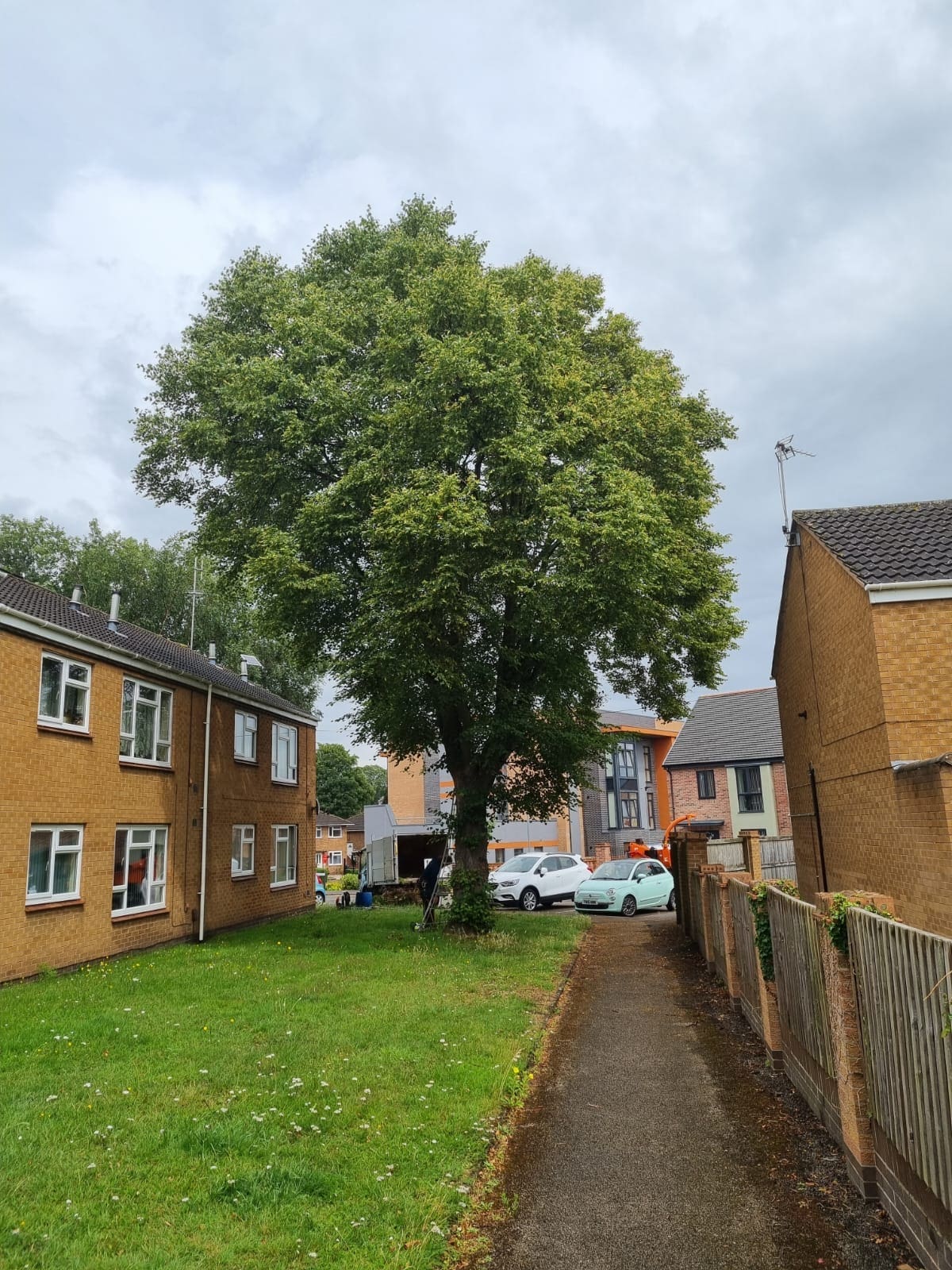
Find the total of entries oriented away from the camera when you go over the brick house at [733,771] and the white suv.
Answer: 0

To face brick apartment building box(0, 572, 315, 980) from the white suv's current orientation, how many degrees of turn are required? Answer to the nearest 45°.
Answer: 0° — it already faces it

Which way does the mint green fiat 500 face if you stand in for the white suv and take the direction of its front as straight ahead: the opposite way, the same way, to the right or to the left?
the same way

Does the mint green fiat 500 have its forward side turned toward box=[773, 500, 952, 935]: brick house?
no

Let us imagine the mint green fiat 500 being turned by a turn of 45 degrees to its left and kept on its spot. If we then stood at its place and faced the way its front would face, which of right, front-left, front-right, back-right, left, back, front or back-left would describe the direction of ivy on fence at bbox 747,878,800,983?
front

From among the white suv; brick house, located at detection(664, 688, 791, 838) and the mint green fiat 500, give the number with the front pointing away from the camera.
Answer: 0

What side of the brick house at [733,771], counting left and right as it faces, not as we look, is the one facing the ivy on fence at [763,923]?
front

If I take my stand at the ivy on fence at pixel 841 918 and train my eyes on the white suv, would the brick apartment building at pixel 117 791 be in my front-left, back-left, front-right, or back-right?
front-left

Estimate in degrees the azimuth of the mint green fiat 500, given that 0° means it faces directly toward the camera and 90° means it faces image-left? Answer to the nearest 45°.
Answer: approximately 45°

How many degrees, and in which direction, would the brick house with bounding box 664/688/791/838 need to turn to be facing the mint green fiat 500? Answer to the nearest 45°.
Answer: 0° — it already faces it

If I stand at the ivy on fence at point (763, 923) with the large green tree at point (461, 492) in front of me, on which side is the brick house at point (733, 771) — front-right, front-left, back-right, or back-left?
front-right

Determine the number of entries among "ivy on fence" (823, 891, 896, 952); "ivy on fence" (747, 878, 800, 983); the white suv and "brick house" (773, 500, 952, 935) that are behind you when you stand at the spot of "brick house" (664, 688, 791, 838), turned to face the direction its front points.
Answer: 0

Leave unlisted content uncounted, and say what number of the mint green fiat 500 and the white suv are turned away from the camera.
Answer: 0

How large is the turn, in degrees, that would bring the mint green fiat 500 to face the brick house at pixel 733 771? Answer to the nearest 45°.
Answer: approximately 135° to its right

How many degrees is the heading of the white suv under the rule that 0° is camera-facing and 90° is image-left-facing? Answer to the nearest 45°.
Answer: approximately 45°

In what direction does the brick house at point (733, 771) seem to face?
toward the camera

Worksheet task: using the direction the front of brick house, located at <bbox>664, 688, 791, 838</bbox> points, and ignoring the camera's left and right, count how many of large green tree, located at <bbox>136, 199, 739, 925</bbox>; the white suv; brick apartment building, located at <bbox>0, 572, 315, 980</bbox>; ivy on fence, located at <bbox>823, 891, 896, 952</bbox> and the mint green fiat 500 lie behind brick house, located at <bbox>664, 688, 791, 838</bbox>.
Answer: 0
